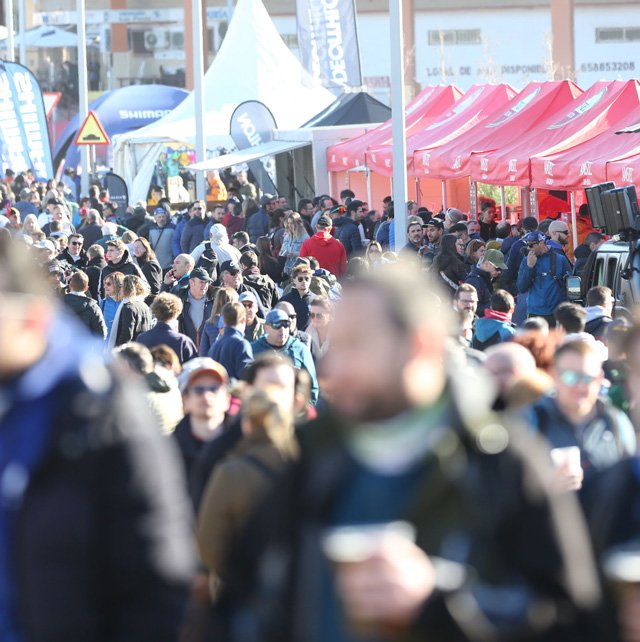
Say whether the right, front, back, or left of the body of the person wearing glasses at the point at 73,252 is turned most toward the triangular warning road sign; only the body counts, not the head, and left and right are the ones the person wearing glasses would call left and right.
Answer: back

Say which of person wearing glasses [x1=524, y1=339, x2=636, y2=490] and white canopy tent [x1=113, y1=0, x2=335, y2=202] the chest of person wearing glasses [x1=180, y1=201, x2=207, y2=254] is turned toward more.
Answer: the person wearing glasses

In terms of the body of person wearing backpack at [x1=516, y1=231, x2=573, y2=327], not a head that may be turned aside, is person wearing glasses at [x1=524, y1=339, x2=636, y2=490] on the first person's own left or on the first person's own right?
on the first person's own left

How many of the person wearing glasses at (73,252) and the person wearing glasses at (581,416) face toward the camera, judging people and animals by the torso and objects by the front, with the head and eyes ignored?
2

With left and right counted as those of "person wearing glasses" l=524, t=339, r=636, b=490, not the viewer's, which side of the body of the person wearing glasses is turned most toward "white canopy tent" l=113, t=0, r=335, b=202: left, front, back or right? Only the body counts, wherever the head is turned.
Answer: back

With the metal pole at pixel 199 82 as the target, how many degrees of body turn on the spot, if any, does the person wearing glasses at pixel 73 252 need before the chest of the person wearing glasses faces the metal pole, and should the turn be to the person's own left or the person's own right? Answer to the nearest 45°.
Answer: approximately 180°

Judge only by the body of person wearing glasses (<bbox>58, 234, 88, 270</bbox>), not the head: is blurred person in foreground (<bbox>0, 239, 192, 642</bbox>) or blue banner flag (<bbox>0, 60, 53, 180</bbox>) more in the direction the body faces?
the blurred person in foreground

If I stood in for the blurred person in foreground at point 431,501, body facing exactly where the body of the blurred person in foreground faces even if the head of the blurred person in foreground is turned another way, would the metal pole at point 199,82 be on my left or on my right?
on my right

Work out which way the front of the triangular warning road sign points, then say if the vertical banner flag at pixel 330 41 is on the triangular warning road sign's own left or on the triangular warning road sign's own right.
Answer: on the triangular warning road sign's own left

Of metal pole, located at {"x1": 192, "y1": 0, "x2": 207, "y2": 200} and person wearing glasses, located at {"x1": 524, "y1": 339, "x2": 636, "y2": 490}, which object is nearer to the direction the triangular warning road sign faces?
the person wearing glasses
